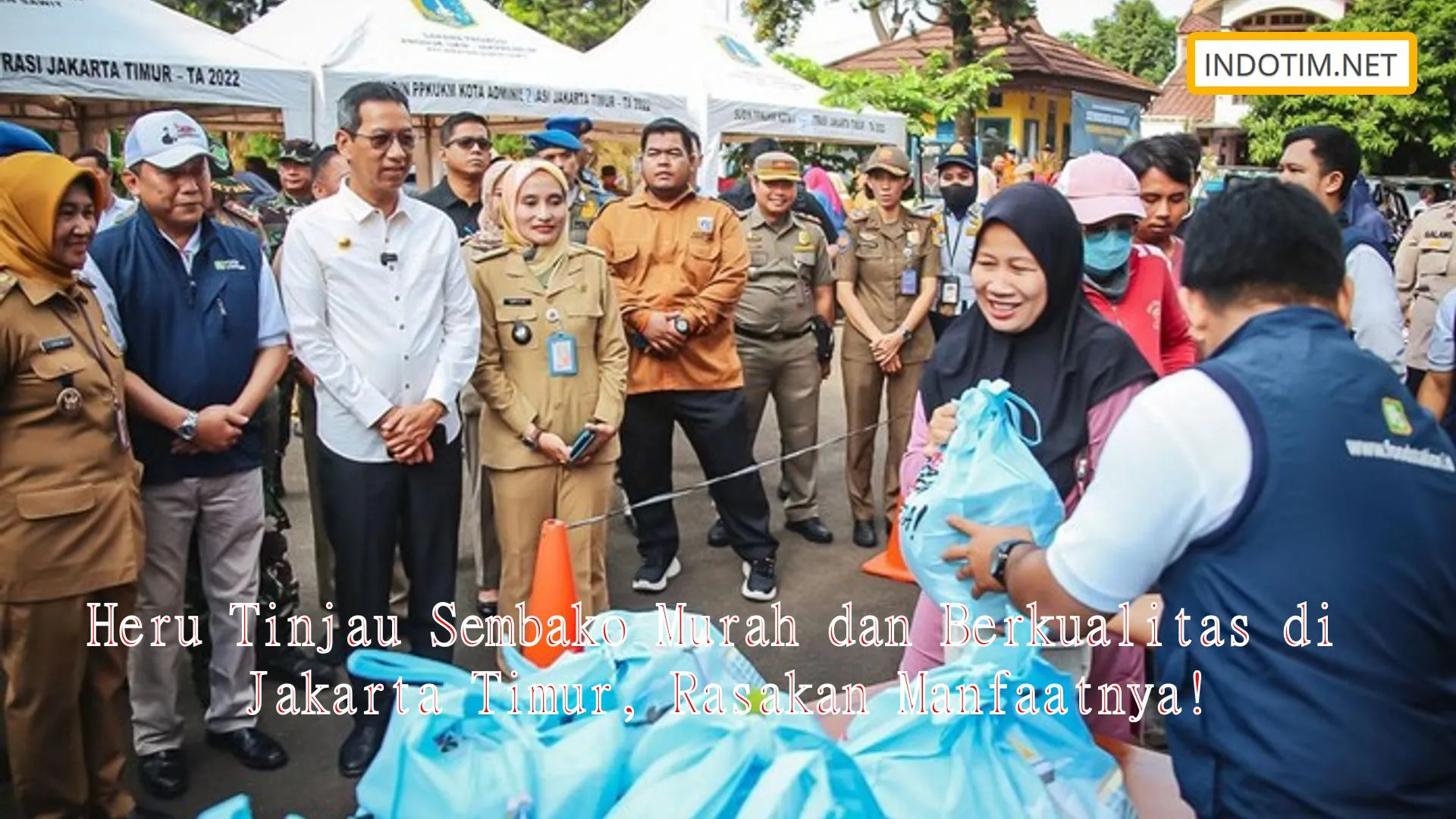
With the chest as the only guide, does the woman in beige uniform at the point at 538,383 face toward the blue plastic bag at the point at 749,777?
yes

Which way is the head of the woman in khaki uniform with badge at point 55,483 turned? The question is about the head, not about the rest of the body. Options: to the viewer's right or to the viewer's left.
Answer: to the viewer's right

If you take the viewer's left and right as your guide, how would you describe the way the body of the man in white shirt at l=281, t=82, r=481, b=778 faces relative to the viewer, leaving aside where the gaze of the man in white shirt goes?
facing the viewer and to the right of the viewer

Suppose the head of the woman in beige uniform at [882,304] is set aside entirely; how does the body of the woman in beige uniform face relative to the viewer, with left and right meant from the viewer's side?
facing the viewer

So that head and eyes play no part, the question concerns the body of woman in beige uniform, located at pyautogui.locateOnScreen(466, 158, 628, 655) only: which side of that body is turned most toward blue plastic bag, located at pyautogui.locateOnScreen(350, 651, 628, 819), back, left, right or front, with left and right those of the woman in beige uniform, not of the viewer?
front

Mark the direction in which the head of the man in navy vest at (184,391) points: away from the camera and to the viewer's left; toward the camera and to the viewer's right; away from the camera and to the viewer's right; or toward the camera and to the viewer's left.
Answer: toward the camera and to the viewer's right

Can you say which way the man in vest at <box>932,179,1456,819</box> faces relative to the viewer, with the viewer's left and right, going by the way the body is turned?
facing away from the viewer and to the left of the viewer

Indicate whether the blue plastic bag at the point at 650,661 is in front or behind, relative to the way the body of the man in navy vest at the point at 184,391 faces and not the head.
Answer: in front

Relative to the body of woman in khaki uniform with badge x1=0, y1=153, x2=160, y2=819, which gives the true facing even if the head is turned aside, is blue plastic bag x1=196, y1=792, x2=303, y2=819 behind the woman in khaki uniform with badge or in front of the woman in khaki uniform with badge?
in front

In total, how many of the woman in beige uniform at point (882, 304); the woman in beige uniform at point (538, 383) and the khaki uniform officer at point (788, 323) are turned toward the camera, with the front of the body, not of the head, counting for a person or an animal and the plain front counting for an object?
3

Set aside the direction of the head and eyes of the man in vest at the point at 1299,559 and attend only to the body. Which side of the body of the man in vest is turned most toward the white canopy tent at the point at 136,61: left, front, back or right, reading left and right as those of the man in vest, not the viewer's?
front

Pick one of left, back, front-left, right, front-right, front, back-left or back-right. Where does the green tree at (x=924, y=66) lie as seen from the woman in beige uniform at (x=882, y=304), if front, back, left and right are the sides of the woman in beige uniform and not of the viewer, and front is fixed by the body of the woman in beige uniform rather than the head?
back

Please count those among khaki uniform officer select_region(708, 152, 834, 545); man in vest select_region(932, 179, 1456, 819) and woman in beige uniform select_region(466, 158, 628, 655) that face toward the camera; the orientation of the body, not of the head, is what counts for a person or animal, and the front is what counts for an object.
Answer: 2

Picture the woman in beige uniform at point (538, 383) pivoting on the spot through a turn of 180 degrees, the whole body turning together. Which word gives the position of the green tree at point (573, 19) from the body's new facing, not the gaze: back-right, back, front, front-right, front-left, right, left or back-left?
front

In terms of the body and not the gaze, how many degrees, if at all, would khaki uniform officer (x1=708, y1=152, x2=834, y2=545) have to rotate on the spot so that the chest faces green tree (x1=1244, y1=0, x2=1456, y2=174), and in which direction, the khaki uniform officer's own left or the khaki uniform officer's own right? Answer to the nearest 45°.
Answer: approximately 135° to the khaki uniform officer's own left
